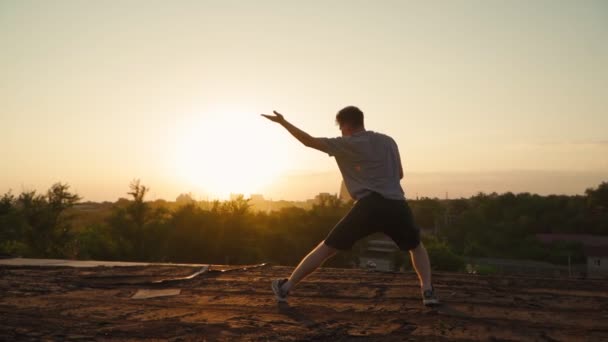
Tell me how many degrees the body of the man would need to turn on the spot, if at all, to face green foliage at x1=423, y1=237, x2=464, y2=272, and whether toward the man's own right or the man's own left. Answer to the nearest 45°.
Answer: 0° — they already face it

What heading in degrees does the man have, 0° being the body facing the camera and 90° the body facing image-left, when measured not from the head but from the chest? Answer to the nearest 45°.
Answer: approximately 180°
